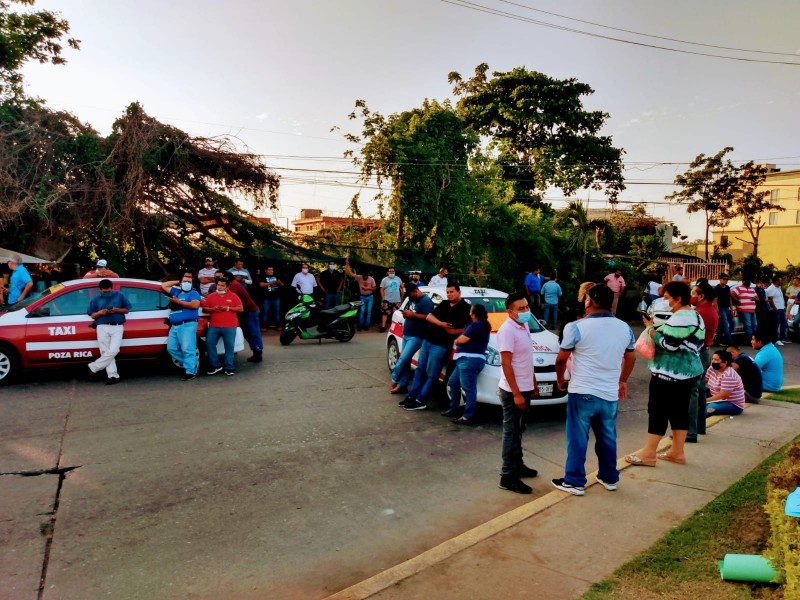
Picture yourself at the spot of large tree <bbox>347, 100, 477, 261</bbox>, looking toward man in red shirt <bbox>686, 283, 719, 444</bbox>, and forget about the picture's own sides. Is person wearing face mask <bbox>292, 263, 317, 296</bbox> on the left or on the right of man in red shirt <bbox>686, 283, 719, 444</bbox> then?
right

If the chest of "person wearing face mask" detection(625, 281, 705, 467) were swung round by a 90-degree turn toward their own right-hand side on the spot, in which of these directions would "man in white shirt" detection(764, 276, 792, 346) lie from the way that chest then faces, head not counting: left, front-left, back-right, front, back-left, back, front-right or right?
front

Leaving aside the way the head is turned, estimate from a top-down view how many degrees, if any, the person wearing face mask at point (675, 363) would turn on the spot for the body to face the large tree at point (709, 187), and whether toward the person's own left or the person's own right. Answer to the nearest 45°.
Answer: approximately 90° to the person's own right

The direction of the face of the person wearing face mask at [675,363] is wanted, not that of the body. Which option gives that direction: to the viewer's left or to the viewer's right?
to the viewer's left

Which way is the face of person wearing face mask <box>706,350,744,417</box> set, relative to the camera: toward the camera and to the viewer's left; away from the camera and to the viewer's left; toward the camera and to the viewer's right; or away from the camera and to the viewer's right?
toward the camera and to the viewer's left

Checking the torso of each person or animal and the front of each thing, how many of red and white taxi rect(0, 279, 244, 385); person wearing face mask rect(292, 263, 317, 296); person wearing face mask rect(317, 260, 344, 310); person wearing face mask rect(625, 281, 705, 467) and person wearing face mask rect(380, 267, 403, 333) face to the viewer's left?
2

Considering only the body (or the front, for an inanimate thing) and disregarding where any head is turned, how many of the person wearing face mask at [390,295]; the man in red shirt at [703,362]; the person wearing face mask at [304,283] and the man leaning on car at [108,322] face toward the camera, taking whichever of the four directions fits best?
3

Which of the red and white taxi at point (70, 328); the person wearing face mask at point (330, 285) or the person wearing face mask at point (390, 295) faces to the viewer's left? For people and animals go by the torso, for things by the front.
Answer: the red and white taxi

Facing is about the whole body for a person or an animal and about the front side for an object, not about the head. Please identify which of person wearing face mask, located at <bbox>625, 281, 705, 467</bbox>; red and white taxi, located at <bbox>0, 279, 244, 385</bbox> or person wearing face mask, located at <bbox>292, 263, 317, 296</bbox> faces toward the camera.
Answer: person wearing face mask, located at <bbox>292, 263, 317, 296</bbox>

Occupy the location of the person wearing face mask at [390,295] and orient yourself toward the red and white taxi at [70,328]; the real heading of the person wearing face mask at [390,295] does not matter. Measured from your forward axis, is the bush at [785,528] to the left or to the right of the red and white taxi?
left

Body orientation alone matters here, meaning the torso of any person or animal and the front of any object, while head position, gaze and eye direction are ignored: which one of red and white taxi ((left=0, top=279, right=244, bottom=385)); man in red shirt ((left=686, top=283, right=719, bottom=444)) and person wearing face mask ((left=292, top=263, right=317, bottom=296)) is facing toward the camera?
the person wearing face mask

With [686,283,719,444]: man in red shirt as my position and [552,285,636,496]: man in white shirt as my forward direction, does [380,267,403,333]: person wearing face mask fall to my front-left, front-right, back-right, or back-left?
back-right

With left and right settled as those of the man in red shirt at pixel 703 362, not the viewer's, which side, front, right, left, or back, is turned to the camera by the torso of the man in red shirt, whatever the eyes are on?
left

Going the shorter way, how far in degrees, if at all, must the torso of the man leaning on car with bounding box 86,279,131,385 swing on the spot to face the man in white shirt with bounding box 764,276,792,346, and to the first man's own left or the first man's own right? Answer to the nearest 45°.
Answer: approximately 90° to the first man's own left
